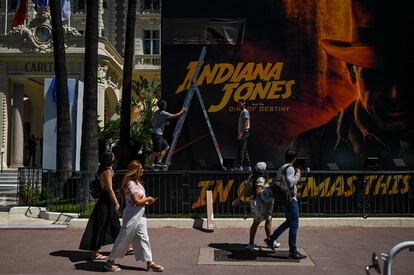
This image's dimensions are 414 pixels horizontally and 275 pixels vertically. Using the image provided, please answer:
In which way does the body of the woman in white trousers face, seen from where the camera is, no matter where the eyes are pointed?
to the viewer's right

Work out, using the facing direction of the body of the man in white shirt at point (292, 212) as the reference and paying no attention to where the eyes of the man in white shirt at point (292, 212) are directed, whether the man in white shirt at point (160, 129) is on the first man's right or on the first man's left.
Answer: on the first man's left

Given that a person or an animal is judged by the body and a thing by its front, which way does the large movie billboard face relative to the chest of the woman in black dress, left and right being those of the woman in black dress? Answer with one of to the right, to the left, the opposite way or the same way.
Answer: to the right

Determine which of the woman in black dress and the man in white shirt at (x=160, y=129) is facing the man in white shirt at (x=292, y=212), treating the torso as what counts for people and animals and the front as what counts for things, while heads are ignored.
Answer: the woman in black dress

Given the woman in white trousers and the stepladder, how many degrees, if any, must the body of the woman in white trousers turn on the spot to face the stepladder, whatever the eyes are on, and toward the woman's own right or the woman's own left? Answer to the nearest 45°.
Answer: approximately 90° to the woman's own left

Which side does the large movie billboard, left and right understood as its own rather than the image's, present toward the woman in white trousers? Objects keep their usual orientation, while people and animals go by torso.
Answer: front

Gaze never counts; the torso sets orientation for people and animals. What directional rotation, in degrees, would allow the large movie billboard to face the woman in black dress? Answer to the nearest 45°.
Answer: approximately 45° to its right

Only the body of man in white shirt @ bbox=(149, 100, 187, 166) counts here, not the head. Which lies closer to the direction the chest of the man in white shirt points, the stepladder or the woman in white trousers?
the stepladder

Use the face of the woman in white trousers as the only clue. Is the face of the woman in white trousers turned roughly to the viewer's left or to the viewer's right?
to the viewer's right

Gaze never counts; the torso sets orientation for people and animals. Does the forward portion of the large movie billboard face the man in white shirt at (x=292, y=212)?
yes

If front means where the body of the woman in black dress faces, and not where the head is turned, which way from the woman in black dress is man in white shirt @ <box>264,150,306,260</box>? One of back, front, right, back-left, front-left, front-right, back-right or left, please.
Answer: front

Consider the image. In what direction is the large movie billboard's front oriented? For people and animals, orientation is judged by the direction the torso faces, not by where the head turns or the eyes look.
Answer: toward the camera
